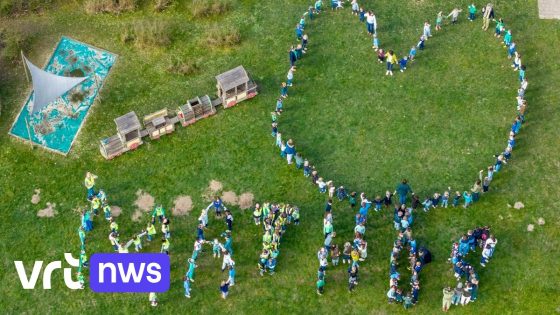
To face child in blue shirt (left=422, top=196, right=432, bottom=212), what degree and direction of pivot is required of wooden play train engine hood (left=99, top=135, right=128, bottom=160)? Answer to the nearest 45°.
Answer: approximately 90° to its left
